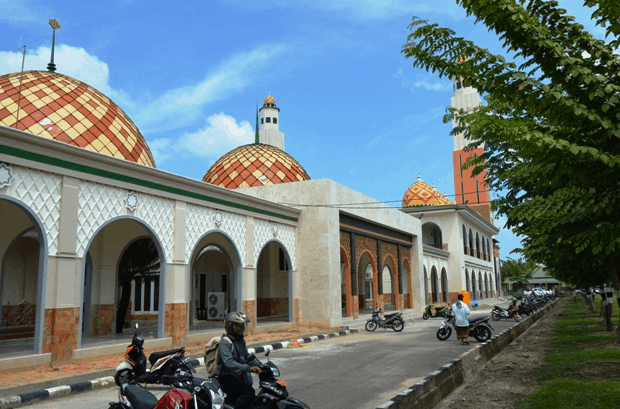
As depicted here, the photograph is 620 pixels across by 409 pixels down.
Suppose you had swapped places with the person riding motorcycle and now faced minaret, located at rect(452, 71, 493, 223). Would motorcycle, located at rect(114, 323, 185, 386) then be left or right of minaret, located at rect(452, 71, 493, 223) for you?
left

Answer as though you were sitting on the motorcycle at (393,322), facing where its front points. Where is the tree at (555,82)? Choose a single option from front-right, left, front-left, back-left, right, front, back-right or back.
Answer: left

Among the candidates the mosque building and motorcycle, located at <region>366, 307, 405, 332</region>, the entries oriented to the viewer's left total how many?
1

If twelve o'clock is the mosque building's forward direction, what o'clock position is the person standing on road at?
The person standing on road is roughly at 11 o'clock from the mosque building.

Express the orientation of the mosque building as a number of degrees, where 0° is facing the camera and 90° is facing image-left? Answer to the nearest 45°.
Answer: approximately 315°

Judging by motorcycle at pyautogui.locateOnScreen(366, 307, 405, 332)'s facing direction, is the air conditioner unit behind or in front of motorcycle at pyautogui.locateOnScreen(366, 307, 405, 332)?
in front

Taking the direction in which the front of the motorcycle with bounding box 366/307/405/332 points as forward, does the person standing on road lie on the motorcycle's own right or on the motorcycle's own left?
on the motorcycle's own left

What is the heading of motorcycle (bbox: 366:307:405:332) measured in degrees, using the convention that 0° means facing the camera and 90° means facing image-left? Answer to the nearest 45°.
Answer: approximately 90°
